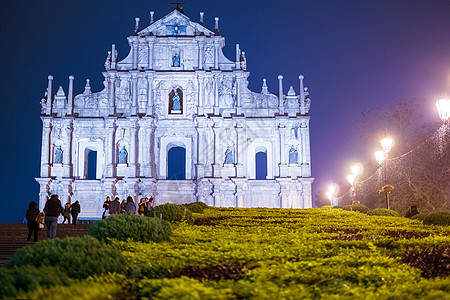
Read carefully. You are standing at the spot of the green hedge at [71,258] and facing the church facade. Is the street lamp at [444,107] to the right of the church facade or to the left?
right

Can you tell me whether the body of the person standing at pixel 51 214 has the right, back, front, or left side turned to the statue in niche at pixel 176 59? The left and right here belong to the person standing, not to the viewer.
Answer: front

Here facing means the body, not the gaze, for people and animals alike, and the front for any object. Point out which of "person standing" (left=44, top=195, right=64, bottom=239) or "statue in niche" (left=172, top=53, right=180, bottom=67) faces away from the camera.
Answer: the person standing

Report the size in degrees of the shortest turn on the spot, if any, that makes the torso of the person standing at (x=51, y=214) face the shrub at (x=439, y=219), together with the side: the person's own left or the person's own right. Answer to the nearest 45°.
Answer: approximately 90° to the person's own right

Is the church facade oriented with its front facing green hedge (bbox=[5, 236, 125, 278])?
yes

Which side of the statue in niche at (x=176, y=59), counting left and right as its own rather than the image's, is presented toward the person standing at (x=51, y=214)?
front

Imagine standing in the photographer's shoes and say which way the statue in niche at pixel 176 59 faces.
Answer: facing the viewer

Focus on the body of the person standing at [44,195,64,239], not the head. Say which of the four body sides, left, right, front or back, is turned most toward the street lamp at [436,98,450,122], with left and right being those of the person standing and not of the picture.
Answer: right

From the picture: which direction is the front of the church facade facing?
toward the camera

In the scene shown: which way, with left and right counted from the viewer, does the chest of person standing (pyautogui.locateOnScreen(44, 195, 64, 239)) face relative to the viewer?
facing away from the viewer

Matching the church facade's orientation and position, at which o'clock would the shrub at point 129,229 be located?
The shrub is roughly at 12 o'clock from the church facade.
